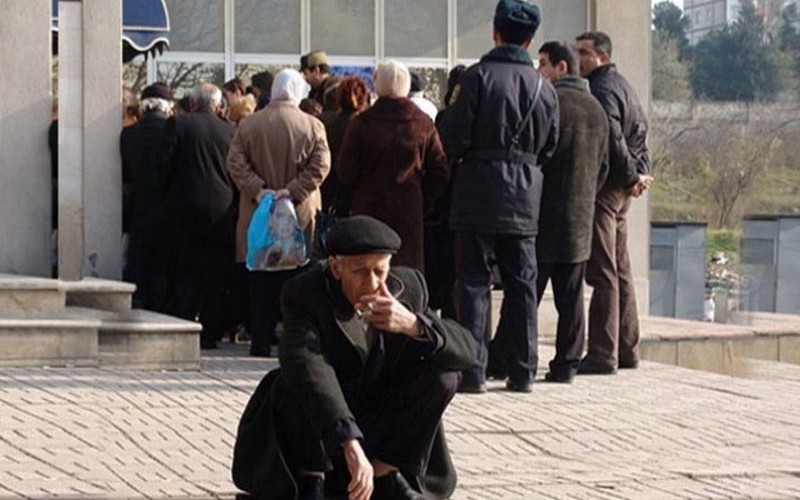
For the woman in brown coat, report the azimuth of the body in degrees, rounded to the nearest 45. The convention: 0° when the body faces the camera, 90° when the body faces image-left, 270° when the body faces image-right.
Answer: approximately 180°

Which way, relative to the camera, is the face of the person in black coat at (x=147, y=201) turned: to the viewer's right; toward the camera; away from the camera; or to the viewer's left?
away from the camera

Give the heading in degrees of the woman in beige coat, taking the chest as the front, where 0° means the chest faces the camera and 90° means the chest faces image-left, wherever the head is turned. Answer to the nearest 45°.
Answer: approximately 180°

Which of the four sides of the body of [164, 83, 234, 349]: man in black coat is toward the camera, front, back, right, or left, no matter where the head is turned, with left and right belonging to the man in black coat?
back

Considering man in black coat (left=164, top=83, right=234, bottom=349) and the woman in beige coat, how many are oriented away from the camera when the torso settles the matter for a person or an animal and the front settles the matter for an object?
2

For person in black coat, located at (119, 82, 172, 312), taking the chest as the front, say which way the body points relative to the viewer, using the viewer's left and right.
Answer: facing away from the viewer

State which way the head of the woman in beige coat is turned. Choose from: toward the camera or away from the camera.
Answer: away from the camera

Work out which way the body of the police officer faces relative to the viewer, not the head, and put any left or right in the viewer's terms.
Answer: facing away from the viewer

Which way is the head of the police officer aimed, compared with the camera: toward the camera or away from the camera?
away from the camera

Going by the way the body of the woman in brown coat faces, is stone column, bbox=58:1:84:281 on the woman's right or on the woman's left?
on the woman's left
